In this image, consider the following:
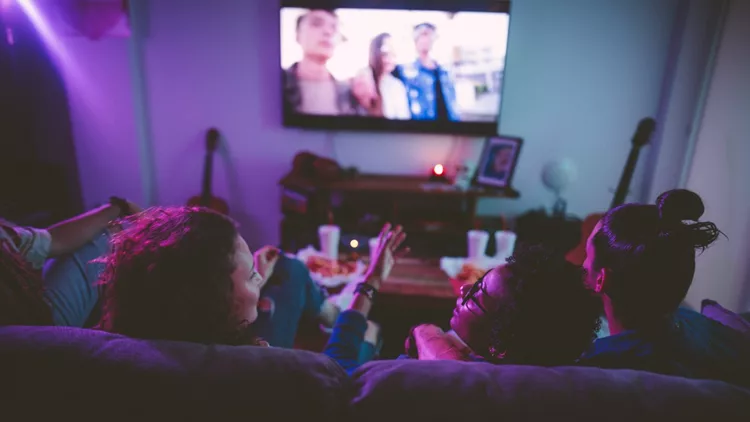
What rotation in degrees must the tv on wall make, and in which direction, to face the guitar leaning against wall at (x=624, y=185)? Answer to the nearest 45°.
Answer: approximately 90° to its left

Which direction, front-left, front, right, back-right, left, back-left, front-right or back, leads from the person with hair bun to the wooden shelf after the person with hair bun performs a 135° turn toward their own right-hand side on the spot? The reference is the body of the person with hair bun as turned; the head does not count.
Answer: back-left

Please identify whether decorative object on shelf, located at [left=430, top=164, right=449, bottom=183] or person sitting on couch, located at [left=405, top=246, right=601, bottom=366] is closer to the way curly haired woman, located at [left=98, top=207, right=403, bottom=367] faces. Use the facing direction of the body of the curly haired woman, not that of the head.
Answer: the decorative object on shelf

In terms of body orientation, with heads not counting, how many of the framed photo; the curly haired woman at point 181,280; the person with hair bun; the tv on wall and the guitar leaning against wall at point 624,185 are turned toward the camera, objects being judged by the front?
3

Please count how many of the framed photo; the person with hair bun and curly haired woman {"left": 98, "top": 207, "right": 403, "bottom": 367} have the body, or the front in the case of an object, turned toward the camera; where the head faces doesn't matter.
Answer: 1

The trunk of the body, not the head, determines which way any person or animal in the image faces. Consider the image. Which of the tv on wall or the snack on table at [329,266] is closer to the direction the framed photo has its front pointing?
the snack on table

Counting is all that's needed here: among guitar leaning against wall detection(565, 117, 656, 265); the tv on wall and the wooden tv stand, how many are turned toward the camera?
3

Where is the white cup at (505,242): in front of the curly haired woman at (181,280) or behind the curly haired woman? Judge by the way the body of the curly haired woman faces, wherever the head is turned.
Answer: in front

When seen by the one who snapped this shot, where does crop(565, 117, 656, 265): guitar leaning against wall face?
facing the viewer

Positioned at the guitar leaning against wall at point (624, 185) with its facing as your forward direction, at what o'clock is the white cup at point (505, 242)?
The white cup is roughly at 1 o'clock from the guitar leaning against wall.

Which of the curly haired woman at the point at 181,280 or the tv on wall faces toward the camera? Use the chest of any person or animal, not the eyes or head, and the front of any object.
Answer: the tv on wall

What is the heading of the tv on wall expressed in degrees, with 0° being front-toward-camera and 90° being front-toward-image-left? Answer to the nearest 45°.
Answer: approximately 0°

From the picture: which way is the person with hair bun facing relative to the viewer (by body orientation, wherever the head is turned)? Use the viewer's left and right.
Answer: facing away from the viewer and to the left of the viewer

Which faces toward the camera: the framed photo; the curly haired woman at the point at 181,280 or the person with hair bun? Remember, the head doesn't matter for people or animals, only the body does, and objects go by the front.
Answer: the framed photo

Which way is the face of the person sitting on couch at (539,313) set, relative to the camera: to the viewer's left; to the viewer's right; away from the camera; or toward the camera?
to the viewer's left

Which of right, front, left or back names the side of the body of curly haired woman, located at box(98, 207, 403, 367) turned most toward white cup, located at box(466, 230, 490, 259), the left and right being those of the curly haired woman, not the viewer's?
front

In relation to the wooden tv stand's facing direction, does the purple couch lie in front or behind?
in front

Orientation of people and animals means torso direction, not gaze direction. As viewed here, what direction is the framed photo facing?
toward the camera

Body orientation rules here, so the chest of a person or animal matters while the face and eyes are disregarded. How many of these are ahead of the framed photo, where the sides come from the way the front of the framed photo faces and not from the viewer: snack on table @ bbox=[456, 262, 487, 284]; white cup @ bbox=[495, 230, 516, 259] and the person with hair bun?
3

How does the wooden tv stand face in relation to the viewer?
toward the camera

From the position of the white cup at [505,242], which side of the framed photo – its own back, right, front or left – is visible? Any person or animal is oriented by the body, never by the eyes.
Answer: front
